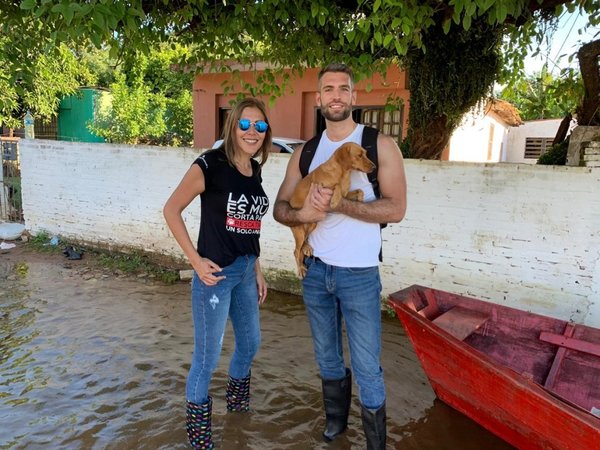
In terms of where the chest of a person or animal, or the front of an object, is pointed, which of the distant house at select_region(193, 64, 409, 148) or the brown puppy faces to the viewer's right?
the brown puppy

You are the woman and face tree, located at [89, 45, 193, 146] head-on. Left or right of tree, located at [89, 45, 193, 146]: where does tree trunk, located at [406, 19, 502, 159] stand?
right

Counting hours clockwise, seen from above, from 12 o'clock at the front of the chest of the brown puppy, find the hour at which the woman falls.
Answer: The woman is roughly at 6 o'clock from the brown puppy.

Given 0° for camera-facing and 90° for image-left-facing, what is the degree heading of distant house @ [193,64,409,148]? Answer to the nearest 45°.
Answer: approximately 0°

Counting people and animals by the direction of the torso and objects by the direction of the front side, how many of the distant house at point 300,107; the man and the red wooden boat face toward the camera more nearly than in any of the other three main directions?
2

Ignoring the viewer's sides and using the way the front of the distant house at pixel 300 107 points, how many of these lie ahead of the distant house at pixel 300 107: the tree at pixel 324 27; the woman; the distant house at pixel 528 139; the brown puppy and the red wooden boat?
4

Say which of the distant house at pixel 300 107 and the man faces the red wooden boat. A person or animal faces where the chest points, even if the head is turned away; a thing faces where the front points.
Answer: the distant house

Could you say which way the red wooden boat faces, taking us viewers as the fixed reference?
facing away from the viewer and to the left of the viewer
